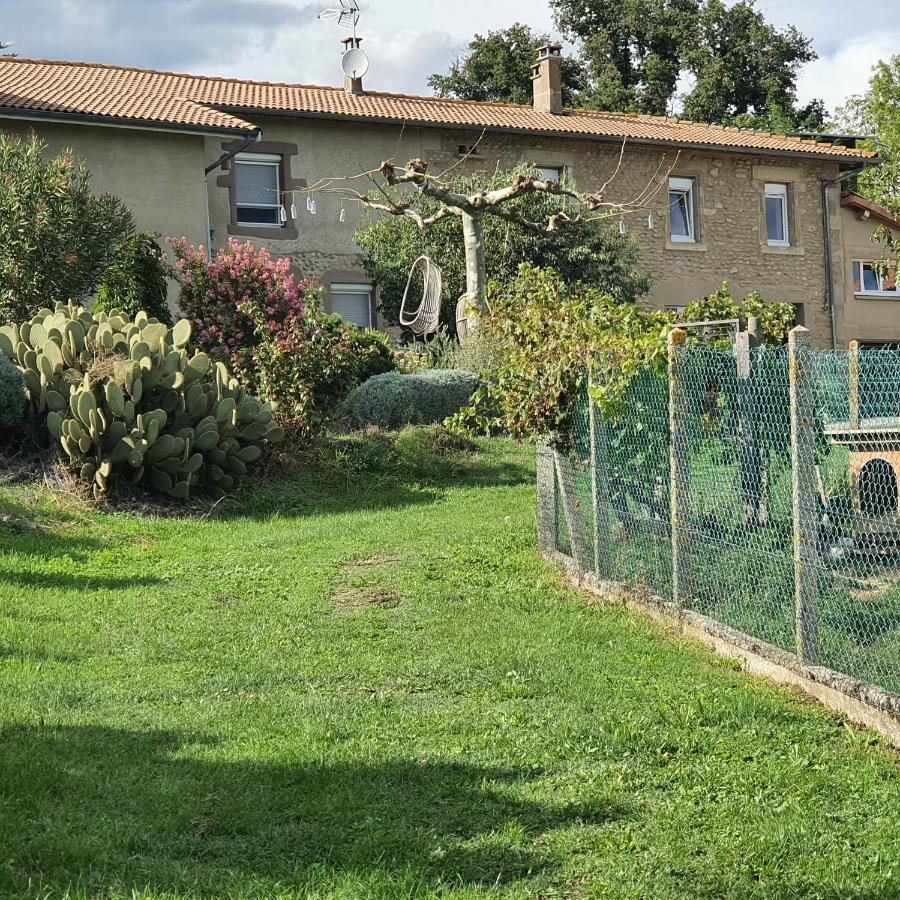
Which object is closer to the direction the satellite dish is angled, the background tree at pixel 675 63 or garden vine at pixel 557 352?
the garden vine

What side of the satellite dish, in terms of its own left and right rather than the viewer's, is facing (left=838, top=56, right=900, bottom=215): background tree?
left

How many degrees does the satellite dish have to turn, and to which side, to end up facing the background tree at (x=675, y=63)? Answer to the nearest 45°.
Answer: approximately 135° to its left

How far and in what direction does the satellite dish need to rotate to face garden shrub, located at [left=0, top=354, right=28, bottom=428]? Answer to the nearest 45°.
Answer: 0° — it already faces it

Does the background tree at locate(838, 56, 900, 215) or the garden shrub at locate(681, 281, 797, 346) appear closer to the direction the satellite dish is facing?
the garden shrub

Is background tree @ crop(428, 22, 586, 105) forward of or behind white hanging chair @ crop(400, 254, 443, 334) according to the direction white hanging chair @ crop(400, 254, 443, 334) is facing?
behind

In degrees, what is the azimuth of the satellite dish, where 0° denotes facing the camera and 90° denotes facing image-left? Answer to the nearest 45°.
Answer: approximately 0°

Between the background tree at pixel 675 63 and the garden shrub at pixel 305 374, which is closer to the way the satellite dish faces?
the garden shrub

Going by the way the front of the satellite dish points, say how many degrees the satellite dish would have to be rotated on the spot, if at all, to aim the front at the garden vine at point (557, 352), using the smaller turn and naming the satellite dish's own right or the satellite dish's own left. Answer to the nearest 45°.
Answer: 0° — it already faces it
